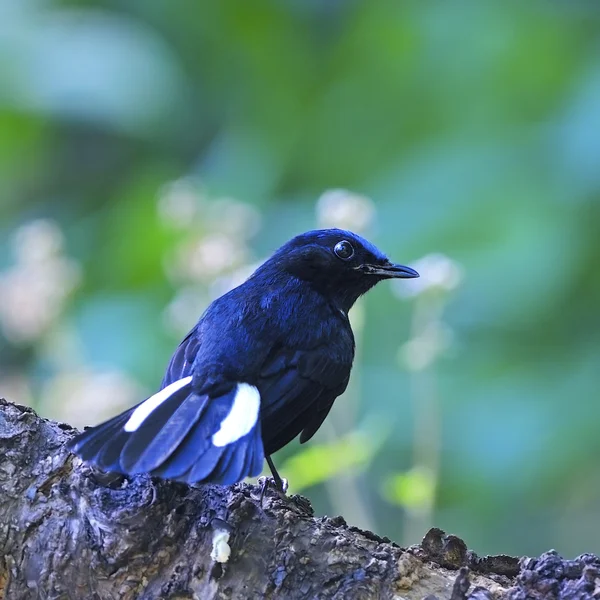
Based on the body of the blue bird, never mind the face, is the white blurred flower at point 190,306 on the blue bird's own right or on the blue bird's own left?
on the blue bird's own left

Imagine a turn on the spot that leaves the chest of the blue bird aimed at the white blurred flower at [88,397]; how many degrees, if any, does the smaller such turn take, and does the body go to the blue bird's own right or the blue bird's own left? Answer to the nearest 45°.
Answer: approximately 90° to the blue bird's own left

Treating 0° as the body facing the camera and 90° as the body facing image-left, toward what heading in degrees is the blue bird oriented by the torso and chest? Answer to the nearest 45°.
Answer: approximately 225°

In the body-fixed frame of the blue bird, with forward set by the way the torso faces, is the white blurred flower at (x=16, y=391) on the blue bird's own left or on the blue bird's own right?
on the blue bird's own left

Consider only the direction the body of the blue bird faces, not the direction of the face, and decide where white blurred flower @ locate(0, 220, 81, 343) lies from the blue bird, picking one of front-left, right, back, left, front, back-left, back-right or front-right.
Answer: left

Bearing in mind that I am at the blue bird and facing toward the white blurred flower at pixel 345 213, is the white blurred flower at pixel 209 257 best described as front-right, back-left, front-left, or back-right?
front-left
